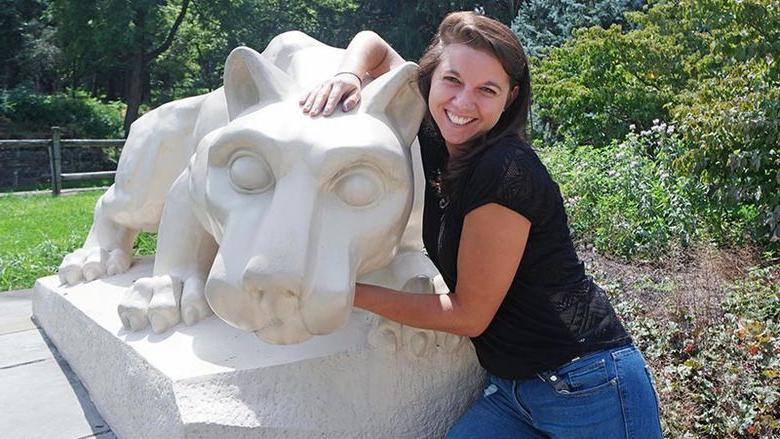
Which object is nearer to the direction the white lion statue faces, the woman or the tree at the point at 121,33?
the woman

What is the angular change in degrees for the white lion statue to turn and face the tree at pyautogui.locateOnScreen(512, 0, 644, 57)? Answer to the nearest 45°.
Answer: approximately 135° to its left

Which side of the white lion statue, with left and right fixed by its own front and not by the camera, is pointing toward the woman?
left

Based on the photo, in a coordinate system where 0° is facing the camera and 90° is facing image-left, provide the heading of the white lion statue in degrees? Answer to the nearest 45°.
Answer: approximately 0°

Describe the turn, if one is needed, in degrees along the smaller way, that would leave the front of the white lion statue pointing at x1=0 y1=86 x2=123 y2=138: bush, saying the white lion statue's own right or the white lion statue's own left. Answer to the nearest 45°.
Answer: approximately 180°

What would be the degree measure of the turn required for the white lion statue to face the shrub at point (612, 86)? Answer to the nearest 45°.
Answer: approximately 135° to its left

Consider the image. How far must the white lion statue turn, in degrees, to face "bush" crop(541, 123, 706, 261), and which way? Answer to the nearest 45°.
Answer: approximately 135° to its left

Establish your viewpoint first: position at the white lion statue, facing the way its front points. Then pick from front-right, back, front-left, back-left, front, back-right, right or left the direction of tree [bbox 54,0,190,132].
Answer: back
